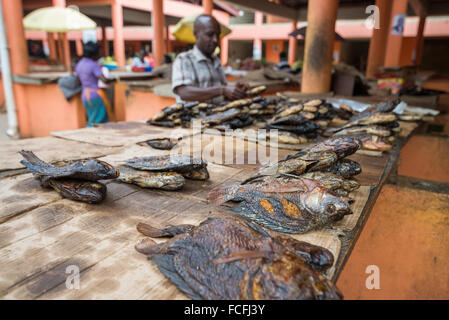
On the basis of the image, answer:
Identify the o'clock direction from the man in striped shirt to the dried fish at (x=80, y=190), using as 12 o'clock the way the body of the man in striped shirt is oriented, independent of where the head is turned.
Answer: The dried fish is roughly at 2 o'clock from the man in striped shirt.

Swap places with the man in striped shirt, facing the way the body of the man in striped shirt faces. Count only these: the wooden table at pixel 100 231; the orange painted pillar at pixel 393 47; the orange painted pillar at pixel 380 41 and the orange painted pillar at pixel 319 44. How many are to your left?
3

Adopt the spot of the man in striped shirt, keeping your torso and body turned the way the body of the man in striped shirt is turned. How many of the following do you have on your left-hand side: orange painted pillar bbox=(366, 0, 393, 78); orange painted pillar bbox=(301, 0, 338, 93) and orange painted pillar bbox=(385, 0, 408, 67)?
3

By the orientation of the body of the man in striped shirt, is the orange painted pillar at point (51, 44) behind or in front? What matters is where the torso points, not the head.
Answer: behind

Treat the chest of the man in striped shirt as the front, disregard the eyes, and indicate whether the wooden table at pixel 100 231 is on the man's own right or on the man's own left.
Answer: on the man's own right

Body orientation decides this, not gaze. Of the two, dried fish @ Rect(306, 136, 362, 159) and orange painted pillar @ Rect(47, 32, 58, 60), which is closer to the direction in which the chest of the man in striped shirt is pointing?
the dried fish

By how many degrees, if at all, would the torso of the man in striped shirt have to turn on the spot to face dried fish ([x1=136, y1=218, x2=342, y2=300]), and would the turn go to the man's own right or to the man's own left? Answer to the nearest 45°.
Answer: approximately 45° to the man's own right

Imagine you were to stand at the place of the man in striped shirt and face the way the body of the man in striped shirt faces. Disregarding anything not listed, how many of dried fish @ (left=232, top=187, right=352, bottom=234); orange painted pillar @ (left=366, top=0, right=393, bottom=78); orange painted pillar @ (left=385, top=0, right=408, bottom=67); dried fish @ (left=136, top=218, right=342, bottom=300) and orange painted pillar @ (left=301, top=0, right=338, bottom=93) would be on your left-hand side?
3

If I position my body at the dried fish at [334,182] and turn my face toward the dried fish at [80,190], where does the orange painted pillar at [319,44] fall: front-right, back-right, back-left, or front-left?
back-right

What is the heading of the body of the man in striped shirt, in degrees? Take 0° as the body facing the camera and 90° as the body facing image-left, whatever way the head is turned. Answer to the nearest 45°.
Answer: approximately 315°

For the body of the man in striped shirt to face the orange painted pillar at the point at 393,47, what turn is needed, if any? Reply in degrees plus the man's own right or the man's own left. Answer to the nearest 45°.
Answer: approximately 90° to the man's own left
